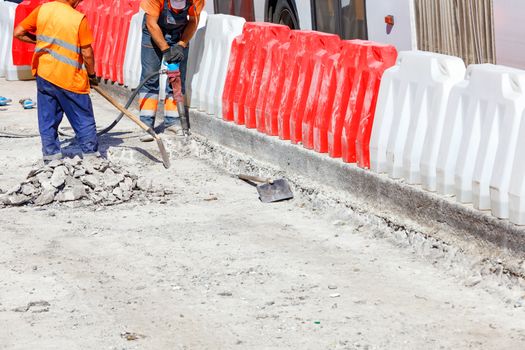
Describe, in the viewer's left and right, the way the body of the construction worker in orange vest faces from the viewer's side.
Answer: facing away from the viewer and to the right of the viewer

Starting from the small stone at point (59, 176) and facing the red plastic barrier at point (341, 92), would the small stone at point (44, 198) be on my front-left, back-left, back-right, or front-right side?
back-right

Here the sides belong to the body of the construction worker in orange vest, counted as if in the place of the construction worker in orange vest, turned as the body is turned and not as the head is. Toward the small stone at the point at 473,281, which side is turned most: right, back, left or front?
right

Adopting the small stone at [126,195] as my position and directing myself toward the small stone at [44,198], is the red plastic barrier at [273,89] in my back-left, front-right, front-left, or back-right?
back-right
